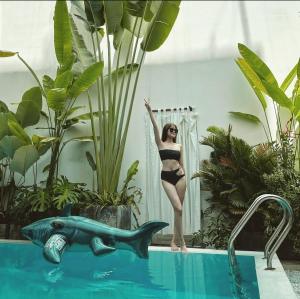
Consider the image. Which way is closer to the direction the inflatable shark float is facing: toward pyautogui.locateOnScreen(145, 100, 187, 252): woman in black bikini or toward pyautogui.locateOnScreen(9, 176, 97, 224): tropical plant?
the tropical plant

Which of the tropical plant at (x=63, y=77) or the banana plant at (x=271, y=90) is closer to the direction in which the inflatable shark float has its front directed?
the tropical plant

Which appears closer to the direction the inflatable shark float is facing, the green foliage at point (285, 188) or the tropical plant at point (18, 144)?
the tropical plant

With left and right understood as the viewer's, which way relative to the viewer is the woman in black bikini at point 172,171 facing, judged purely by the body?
facing the viewer

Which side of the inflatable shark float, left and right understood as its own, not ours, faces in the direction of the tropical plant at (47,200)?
right

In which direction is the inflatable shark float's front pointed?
to the viewer's left

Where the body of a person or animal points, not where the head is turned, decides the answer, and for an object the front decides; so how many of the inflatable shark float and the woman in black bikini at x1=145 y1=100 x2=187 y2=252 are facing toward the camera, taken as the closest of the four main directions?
1

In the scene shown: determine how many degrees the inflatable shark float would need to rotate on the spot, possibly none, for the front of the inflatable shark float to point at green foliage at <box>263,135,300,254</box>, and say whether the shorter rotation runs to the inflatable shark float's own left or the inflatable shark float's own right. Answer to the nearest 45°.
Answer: approximately 135° to the inflatable shark float's own right

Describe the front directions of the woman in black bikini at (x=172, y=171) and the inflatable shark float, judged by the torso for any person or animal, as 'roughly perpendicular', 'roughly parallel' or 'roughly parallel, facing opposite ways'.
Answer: roughly perpendicular

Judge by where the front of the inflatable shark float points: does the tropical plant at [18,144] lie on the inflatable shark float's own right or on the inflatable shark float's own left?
on the inflatable shark float's own right

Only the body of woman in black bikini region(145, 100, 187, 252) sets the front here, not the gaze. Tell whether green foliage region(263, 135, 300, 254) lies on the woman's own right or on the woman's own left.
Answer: on the woman's own left
